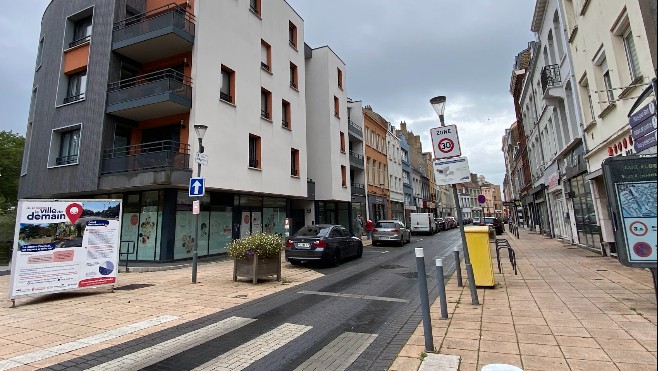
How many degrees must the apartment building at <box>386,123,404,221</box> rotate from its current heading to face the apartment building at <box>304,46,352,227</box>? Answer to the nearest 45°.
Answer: approximately 90° to its right

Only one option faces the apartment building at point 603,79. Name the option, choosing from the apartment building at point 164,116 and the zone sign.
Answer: the apartment building at point 164,116

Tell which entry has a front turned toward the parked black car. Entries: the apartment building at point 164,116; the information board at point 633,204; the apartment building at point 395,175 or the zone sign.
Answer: the apartment building at point 164,116

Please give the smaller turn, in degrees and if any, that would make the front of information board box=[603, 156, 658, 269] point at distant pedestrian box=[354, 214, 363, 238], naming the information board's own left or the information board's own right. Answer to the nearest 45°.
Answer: approximately 135° to the information board's own right

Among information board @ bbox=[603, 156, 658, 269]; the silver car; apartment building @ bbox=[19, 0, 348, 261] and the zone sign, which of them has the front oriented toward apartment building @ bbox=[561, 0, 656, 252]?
apartment building @ bbox=[19, 0, 348, 261]

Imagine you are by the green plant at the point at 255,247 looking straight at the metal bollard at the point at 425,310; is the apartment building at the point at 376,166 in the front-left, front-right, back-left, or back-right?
back-left

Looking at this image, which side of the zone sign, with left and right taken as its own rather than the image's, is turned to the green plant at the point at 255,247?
right

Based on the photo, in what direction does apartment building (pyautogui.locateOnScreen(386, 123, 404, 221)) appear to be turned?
to the viewer's right

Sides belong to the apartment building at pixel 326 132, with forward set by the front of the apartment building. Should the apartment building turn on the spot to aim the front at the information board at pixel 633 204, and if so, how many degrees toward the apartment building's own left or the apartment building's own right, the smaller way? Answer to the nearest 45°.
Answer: approximately 45° to the apartment building's own right
